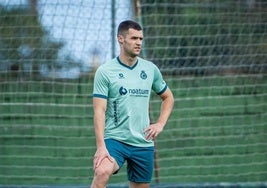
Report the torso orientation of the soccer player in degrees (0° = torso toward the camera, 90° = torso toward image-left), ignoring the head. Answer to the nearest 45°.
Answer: approximately 315°
